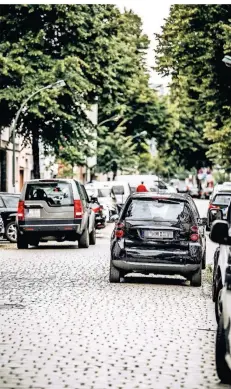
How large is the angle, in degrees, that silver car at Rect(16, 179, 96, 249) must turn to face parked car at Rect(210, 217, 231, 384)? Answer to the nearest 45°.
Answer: approximately 180°

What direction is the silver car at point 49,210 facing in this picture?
away from the camera

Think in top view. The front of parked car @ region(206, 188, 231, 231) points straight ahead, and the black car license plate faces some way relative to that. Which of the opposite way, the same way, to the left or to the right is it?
the opposite way

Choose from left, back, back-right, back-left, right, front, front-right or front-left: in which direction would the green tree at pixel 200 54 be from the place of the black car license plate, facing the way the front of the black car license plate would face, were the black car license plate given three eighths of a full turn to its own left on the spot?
front-left

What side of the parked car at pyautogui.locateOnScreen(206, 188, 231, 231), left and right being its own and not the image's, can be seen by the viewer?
back

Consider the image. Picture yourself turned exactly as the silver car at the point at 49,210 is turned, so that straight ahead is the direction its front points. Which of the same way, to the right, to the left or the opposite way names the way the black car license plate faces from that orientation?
the opposite way

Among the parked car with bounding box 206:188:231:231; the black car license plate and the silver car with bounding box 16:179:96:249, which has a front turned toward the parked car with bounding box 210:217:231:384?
the black car license plate

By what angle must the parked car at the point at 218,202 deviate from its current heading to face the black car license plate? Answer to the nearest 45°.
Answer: approximately 180°
